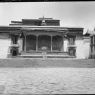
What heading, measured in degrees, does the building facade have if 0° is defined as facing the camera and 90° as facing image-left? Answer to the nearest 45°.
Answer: approximately 0°
